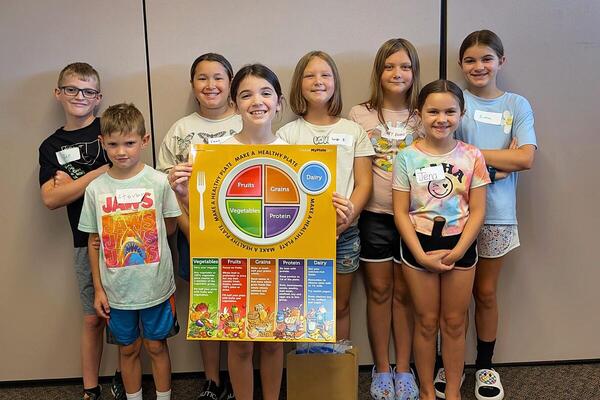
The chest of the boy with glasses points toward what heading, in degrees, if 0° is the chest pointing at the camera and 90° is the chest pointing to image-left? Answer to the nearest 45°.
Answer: approximately 0°

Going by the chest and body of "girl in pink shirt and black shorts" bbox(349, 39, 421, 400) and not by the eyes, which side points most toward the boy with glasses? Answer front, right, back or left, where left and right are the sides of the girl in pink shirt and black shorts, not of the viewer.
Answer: right

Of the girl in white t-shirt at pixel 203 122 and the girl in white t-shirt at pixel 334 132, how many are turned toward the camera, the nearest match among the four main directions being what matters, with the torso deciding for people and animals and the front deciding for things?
2

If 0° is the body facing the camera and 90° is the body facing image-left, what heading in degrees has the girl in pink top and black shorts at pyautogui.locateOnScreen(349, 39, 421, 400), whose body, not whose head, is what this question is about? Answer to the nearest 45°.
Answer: approximately 0°
